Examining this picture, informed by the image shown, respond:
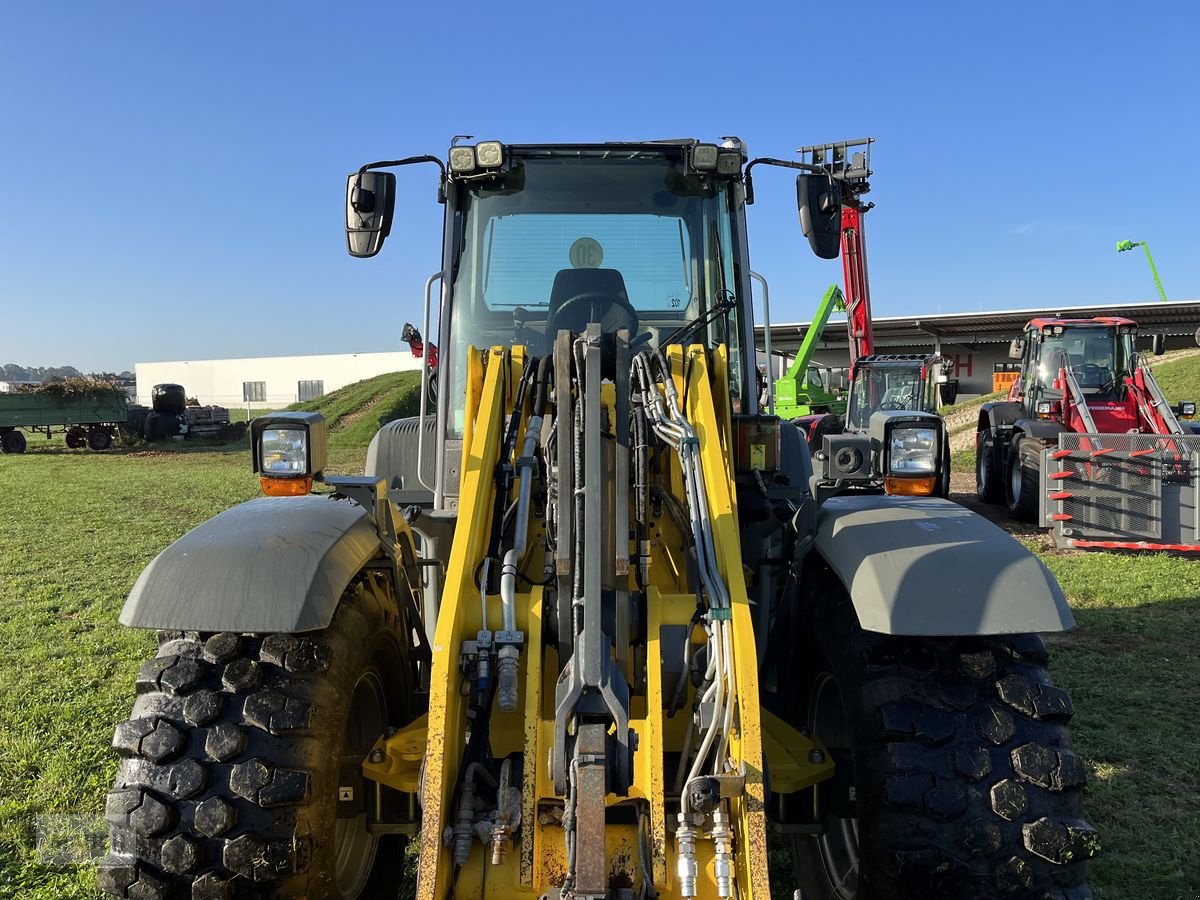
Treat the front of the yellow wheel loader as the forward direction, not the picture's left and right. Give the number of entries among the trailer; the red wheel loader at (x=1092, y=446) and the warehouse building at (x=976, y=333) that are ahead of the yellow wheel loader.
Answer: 0

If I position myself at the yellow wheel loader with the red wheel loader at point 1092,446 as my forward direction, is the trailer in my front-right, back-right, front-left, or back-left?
front-left

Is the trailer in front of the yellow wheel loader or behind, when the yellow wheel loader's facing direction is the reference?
behind

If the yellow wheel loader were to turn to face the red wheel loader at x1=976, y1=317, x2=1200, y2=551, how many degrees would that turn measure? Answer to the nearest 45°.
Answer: approximately 135° to its left

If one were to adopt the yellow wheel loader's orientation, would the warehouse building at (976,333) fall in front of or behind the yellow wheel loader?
behind

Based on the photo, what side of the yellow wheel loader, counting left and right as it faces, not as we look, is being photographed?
front

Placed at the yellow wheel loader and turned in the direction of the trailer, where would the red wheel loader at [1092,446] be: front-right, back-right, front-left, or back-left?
front-right

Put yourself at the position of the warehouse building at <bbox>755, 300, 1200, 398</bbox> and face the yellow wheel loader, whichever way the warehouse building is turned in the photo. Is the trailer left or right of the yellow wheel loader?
right
